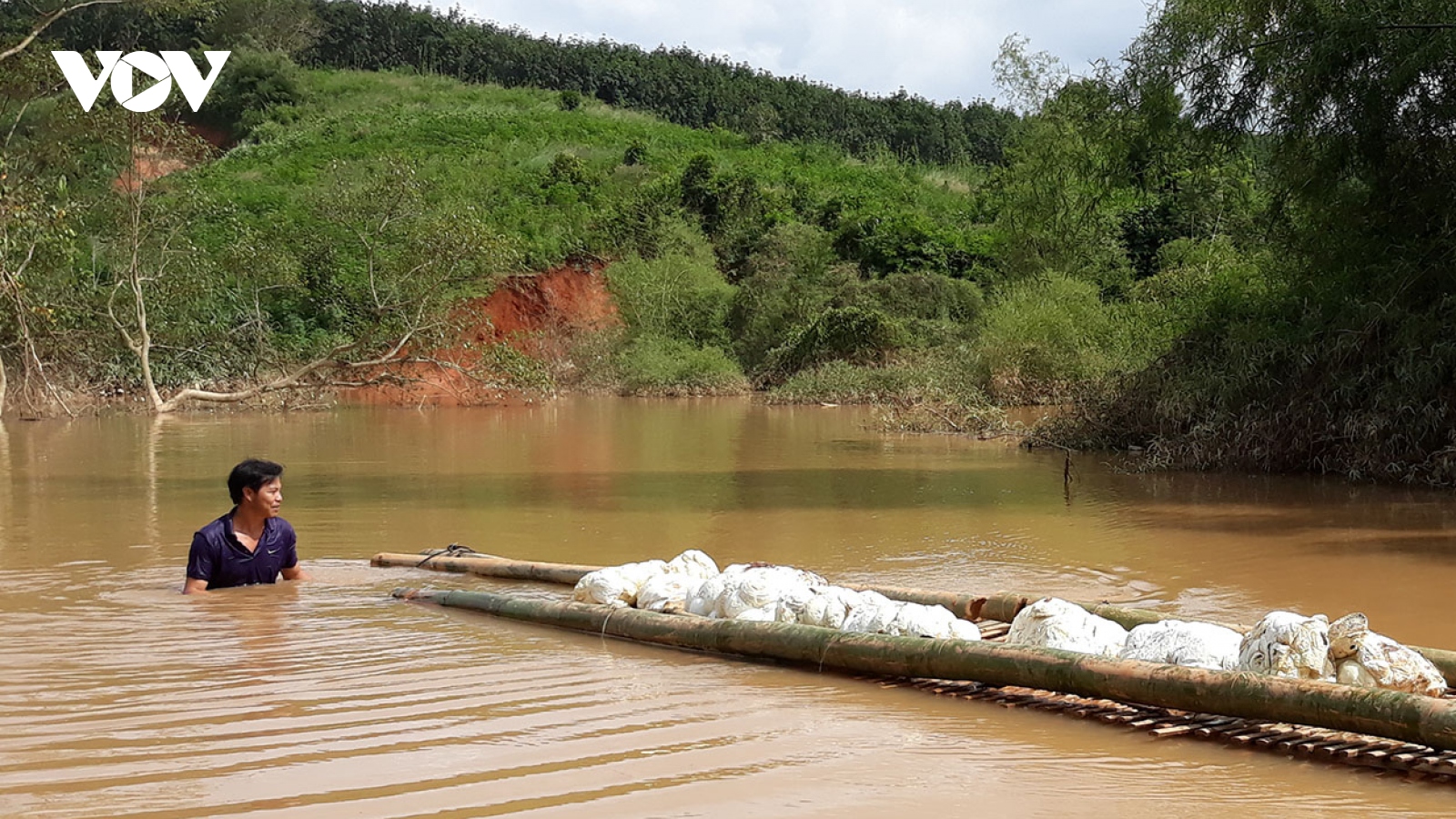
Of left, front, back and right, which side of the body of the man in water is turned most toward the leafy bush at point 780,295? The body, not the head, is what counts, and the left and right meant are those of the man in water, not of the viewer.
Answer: left

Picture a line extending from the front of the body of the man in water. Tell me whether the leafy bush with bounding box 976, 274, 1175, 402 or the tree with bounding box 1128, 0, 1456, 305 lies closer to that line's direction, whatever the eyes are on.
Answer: the tree

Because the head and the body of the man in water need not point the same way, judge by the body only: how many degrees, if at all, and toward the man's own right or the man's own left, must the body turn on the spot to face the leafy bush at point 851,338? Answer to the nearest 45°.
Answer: approximately 90° to the man's own left

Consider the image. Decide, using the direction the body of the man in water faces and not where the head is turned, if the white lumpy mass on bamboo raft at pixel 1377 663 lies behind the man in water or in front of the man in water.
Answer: in front

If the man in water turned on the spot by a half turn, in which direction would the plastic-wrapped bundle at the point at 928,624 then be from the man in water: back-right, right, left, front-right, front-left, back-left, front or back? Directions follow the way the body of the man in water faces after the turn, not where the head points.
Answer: back

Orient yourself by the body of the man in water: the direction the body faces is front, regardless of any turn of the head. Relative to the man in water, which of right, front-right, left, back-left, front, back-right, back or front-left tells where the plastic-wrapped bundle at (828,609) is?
front

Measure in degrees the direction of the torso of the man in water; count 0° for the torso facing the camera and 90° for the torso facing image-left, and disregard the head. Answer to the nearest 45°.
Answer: approximately 315°

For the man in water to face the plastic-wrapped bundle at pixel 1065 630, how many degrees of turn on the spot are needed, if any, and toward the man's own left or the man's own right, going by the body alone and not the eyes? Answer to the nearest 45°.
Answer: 0° — they already face it

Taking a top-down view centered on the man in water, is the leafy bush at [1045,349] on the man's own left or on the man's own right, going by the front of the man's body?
on the man's own left

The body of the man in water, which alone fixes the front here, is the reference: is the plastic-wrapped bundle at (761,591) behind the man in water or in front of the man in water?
in front

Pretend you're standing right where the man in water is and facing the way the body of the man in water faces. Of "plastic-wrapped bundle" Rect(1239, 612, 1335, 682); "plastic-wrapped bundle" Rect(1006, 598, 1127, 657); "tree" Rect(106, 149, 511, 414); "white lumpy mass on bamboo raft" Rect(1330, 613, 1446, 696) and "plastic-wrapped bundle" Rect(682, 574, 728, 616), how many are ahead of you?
4

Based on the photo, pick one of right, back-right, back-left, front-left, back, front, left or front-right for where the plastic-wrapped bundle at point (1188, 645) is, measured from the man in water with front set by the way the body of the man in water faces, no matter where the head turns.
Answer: front

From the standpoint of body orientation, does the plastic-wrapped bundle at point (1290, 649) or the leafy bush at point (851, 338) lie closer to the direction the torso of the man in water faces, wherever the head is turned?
the plastic-wrapped bundle

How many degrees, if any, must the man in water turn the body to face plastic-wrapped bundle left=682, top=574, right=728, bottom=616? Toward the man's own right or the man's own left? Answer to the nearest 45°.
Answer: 0° — they already face it

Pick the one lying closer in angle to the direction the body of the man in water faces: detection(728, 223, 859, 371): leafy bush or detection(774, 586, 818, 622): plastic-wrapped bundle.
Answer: the plastic-wrapped bundle

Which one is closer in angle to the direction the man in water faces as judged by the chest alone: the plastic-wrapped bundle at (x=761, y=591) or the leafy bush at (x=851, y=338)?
the plastic-wrapped bundle

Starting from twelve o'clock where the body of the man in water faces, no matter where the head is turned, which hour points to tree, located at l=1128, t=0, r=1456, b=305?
The tree is roughly at 10 o'clock from the man in water.

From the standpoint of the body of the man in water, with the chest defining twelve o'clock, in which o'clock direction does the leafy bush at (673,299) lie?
The leafy bush is roughly at 8 o'clock from the man in water.

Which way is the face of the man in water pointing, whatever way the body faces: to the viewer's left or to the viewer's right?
to the viewer's right
